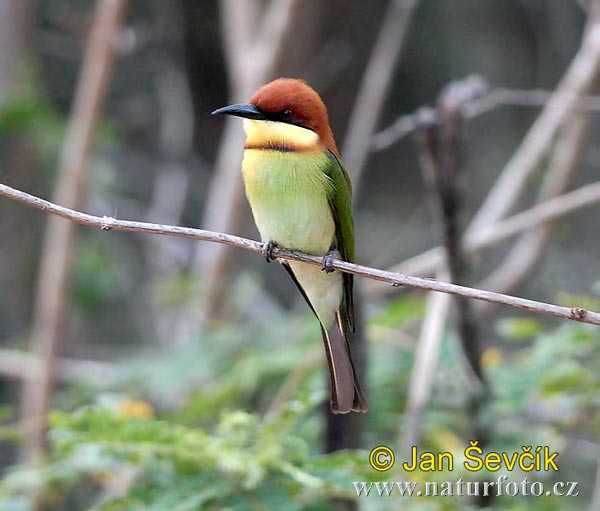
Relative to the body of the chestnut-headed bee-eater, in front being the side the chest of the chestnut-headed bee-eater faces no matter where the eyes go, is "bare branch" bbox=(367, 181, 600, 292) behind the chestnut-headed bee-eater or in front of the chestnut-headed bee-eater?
behind

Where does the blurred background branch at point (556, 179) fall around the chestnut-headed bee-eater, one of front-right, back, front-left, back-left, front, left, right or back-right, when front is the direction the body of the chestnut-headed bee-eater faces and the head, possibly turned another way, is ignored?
back

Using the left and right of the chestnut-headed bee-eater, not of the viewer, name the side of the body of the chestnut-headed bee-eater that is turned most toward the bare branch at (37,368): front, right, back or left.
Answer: right

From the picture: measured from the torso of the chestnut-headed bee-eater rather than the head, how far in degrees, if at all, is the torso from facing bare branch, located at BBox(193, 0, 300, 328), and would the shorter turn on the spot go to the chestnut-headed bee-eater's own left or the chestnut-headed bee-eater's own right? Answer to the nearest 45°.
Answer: approximately 135° to the chestnut-headed bee-eater's own right

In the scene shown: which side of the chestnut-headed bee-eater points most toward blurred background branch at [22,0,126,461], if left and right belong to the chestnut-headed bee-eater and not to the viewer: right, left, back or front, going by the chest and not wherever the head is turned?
right

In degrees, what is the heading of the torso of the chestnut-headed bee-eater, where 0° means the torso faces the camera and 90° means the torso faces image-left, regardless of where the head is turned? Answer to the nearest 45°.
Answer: approximately 45°
